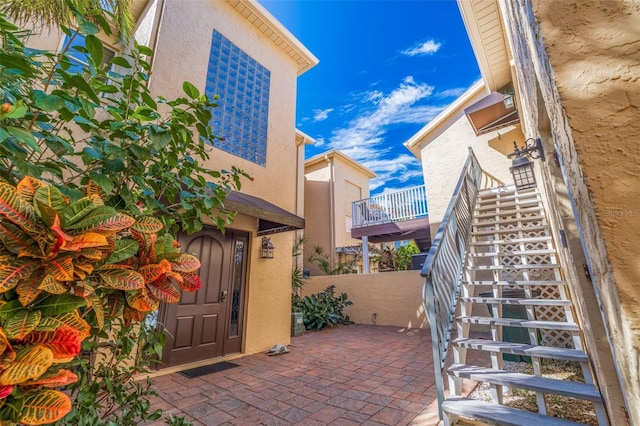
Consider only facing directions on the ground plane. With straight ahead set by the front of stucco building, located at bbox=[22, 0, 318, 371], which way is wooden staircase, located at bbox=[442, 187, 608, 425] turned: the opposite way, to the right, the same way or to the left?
to the right

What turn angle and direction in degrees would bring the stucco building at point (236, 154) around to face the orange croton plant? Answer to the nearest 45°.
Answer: approximately 45° to its right

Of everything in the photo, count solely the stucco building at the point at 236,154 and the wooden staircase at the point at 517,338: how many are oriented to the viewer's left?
0

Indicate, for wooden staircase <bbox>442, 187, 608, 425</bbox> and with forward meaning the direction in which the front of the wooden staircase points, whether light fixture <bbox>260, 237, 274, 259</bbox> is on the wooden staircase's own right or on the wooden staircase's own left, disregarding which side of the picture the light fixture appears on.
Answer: on the wooden staircase's own right

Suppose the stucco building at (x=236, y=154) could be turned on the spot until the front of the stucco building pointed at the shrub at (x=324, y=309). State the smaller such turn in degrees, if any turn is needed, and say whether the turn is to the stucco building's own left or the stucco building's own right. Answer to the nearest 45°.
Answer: approximately 90° to the stucco building's own left

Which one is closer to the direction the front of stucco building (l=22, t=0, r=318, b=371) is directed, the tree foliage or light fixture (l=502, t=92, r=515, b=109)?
the light fixture

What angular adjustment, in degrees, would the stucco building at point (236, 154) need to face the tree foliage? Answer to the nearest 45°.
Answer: approximately 45° to its right

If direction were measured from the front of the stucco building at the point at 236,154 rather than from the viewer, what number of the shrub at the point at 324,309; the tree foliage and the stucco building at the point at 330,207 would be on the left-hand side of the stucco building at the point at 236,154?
2

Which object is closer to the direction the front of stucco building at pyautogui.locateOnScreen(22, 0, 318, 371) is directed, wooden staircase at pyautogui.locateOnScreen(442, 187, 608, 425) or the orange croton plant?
the wooden staircase

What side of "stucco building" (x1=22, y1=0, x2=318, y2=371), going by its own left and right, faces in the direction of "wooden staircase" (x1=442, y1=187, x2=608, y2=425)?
front

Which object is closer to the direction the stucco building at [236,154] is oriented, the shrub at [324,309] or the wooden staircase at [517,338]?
the wooden staircase

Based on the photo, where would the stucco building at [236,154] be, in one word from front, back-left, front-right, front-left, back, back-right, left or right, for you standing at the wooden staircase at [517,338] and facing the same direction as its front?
right

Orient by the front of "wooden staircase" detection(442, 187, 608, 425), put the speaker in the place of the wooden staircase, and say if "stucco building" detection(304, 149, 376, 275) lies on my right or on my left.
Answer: on my right

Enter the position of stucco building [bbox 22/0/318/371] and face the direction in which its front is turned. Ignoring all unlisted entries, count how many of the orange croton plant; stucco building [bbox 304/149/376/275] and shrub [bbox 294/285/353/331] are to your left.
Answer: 2

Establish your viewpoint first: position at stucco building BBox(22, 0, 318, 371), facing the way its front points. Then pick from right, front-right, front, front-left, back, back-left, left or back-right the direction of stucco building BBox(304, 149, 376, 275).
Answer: left
